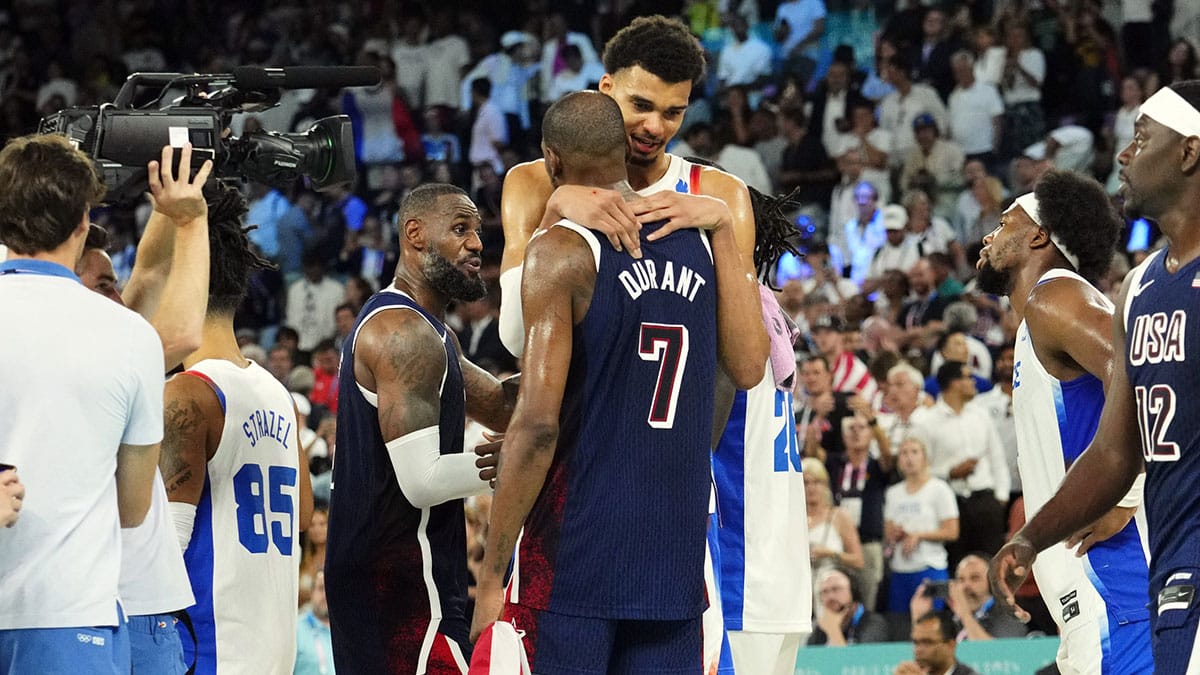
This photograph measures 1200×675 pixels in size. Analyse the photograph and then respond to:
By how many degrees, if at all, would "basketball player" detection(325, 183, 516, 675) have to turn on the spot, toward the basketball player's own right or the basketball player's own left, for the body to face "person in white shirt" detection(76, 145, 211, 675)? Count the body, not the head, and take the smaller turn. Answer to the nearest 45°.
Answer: approximately 135° to the basketball player's own right

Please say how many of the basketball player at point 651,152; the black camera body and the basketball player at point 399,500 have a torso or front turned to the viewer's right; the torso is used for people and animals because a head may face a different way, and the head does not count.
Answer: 2

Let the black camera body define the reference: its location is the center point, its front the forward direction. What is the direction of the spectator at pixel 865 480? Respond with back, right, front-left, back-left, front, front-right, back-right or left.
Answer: front-left

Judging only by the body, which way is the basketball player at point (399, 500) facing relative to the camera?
to the viewer's right

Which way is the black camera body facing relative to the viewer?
to the viewer's right

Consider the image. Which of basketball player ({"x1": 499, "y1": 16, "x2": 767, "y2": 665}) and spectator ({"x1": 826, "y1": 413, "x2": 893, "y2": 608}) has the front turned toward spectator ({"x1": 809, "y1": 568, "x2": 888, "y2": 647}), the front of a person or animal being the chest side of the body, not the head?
spectator ({"x1": 826, "y1": 413, "x2": 893, "y2": 608})

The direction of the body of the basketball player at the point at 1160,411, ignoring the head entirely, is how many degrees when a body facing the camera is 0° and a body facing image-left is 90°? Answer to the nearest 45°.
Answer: approximately 45°

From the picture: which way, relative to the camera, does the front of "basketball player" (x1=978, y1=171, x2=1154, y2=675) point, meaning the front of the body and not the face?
to the viewer's left

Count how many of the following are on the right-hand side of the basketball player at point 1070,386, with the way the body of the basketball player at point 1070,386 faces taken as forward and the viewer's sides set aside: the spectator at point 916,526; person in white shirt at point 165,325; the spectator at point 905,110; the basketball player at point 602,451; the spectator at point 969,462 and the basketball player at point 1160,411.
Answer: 3
